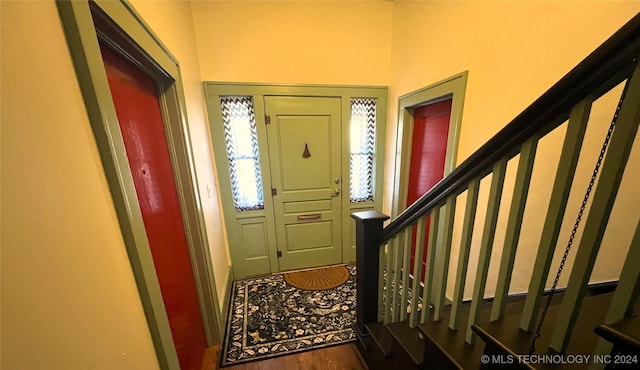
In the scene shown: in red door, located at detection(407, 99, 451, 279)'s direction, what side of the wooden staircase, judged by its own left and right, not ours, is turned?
front

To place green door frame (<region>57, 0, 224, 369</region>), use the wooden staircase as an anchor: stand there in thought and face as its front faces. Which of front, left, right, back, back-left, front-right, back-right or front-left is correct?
left

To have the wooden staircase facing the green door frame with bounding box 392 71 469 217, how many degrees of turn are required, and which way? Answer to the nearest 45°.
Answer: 0° — it already faces it

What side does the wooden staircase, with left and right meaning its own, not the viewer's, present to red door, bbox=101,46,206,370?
left

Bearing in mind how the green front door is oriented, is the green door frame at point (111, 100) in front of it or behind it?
in front

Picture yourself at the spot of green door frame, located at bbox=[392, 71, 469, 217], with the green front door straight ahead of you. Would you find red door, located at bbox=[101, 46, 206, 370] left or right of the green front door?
left

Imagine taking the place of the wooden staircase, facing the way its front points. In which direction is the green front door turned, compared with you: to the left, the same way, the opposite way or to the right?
the opposite way

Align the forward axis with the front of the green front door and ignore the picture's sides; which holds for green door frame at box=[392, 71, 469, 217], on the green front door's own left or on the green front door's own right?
on the green front door's own left

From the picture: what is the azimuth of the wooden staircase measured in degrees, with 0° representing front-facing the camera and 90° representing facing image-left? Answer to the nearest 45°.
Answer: approximately 135°

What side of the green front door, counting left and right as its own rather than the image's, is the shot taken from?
front

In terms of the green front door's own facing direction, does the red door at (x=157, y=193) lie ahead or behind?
ahead

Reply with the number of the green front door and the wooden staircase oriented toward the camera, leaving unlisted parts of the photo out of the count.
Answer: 1

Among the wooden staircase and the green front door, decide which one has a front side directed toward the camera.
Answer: the green front door

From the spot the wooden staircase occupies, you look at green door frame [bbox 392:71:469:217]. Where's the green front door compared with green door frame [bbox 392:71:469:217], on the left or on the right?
left
